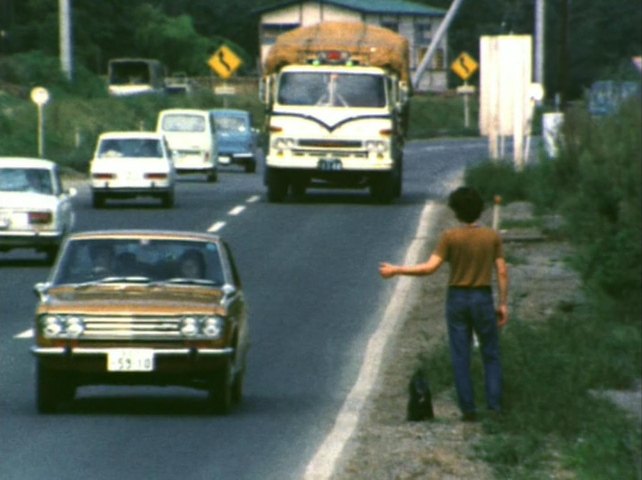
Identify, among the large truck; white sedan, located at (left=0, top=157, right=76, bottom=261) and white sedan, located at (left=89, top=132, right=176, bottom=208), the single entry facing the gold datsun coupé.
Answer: the large truck

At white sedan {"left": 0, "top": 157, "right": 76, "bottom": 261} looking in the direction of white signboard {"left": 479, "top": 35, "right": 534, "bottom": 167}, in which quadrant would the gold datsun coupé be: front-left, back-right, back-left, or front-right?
back-right

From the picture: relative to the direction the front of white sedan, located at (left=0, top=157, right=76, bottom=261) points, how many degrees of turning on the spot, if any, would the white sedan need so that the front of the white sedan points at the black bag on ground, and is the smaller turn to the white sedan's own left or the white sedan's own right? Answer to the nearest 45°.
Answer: approximately 180°

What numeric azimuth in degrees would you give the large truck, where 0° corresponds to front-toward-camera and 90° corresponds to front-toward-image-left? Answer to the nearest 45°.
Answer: approximately 0°

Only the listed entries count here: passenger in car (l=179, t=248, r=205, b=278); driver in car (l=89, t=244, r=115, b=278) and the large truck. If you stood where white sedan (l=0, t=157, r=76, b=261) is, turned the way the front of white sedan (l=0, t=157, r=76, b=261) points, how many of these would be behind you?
2

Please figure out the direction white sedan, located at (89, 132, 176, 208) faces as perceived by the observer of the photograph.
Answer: facing away from the viewer

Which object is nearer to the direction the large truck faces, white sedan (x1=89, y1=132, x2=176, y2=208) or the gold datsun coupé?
the gold datsun coupé

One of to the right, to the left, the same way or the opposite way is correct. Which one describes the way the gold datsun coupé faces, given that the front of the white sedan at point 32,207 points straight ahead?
the opposite way

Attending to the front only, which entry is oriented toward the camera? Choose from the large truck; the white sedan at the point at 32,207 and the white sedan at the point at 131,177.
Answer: the large truck

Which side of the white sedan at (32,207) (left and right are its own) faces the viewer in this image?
back

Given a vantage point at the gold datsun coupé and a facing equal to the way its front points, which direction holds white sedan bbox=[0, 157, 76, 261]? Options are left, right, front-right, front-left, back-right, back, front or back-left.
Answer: back

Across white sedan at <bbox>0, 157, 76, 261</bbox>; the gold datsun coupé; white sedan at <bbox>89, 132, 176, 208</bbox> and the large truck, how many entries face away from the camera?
2

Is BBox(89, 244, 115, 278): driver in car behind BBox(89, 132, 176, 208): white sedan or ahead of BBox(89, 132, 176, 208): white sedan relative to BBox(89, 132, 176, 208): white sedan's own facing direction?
behind

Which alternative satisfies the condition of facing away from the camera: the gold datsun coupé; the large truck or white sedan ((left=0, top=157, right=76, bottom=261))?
the white sedan
